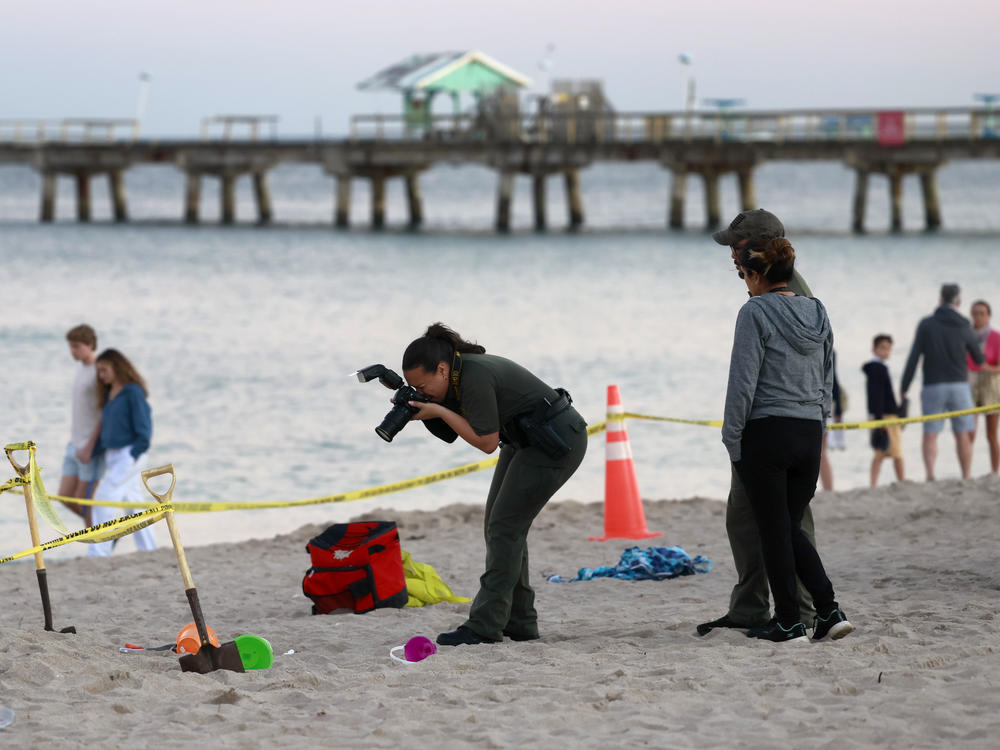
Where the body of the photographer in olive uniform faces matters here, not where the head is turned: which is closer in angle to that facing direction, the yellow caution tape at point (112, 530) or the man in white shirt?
the yellow caution tape

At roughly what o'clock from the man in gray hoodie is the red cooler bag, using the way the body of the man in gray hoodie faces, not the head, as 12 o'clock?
The red cooler bag is roughly at 7 o'clock from the man in gray hoodie.

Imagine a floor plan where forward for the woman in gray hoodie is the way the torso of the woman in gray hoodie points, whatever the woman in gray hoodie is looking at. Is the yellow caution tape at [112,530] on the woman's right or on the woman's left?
on the woman's left

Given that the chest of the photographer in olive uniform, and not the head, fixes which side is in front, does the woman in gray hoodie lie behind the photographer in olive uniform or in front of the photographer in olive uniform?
behind

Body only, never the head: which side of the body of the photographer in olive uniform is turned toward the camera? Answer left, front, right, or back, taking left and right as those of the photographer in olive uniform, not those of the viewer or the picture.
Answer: left

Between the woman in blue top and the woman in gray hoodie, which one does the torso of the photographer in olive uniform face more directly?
the woman in blue top

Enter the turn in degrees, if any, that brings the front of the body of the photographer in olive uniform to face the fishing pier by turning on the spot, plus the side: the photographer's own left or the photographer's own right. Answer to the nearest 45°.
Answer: approximately 90° to the photographer's own right

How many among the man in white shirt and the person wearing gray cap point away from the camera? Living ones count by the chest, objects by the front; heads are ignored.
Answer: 0

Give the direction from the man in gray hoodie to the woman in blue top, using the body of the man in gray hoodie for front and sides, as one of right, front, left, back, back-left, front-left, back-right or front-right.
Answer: back-left

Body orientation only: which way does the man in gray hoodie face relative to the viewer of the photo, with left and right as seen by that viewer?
facing away from the viewer

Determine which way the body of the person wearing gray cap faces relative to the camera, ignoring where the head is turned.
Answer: to the viewer's left

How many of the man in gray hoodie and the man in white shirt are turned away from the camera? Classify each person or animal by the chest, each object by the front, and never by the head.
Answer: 1

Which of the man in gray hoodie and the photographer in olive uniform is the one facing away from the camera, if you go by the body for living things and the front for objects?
the man in gray hoodie

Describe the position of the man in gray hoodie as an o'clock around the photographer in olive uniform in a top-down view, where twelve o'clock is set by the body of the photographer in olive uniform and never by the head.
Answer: The man in gray hoodie is roughly at 4 o'clock from the photographer in olive uniform.
